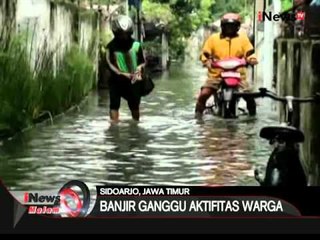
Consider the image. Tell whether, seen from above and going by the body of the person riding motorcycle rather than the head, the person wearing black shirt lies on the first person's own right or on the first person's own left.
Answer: on the first person's own right

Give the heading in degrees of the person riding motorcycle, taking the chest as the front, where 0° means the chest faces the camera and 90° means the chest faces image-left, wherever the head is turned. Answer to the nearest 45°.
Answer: approximately 0°

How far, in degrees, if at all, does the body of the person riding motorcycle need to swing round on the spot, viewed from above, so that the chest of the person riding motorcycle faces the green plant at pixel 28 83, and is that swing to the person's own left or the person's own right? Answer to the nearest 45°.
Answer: approximately 45° to the person's own right
